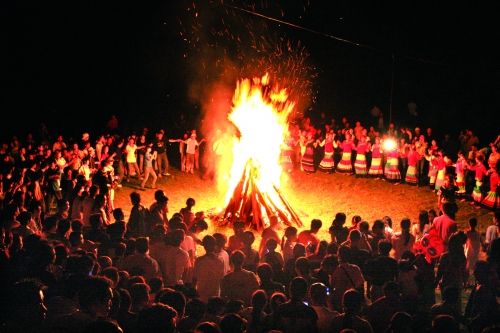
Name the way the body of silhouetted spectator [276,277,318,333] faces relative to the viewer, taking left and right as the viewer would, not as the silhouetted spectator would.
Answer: facing away from the viewer

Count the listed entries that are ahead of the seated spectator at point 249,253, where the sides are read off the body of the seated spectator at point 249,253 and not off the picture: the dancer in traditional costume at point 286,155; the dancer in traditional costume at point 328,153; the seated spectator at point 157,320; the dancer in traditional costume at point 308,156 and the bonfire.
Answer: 4

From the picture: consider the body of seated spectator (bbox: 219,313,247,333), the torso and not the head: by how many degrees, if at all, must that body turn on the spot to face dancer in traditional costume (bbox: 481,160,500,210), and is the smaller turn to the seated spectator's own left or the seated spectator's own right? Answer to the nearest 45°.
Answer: approximately 45° to the seated spectator's own right

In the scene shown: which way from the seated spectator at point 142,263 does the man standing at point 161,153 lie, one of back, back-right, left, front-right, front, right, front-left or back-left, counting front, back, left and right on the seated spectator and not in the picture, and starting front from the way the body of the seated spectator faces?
front

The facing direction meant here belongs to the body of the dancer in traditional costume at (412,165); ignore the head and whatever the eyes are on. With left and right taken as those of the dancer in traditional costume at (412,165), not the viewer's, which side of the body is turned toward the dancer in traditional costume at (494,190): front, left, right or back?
left

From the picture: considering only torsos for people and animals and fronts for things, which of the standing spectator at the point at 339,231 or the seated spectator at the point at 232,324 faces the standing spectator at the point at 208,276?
the seated spectator at the point at 232,324

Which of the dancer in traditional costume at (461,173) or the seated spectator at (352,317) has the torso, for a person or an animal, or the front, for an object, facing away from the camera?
the seated spectator

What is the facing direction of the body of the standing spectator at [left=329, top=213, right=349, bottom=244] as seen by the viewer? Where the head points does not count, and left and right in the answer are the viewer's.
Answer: facing away from the viewer

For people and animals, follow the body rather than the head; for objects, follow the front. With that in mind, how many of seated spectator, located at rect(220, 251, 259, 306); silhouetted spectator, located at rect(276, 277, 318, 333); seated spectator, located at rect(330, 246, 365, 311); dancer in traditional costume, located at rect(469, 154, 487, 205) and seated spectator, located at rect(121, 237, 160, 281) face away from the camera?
4

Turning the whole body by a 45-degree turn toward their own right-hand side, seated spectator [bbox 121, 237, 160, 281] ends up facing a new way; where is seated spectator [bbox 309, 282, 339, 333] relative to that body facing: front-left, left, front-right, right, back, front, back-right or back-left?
right

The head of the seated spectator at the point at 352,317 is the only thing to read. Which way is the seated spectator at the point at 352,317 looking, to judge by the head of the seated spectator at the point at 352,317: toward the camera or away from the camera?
away from the camera

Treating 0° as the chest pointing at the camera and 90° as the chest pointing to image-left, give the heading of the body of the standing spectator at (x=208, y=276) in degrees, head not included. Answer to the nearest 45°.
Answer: approximately 180°

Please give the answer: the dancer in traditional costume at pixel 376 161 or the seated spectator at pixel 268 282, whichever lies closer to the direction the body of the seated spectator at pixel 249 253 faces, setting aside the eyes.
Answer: the dancer in traditional costume

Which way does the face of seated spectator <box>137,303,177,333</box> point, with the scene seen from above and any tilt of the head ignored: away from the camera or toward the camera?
away from the camera

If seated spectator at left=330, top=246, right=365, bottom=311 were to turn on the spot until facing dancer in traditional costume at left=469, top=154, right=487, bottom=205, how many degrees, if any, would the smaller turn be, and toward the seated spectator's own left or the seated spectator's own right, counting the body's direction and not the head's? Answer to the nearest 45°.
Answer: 0° — they already face them

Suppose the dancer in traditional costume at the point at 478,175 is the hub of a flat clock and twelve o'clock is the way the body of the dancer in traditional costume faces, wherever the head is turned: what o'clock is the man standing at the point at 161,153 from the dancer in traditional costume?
The man standing is roughly at 12 o'clock from the dancer in traditional costume.

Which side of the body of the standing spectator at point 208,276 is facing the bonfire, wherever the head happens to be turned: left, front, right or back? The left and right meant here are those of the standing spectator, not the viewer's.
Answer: front

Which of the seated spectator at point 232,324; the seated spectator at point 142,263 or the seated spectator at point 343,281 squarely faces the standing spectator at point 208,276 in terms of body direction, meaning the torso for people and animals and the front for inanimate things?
the seated spectator at point 232,324

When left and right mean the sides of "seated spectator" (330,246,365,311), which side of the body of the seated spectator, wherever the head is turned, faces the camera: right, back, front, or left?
back

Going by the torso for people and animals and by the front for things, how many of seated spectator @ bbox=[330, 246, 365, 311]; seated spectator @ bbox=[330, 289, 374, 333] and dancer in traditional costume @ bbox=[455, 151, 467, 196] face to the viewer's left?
1
